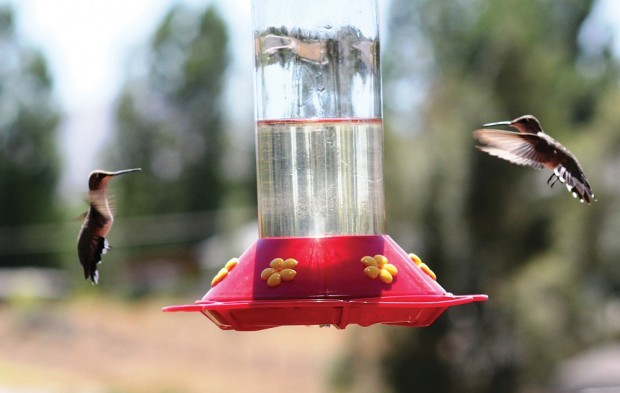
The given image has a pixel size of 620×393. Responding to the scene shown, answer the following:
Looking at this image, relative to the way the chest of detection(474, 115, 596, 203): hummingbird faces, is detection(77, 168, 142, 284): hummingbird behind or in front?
in front

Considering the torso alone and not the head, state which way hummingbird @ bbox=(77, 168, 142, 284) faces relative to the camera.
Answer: to the viewer's right

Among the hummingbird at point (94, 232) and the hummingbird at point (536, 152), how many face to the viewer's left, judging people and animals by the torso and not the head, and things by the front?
1

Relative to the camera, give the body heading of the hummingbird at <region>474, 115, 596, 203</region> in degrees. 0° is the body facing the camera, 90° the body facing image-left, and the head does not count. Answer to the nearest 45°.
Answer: approximately 90°

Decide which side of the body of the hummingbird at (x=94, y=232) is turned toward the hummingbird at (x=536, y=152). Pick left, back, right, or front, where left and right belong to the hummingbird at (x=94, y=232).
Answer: front
